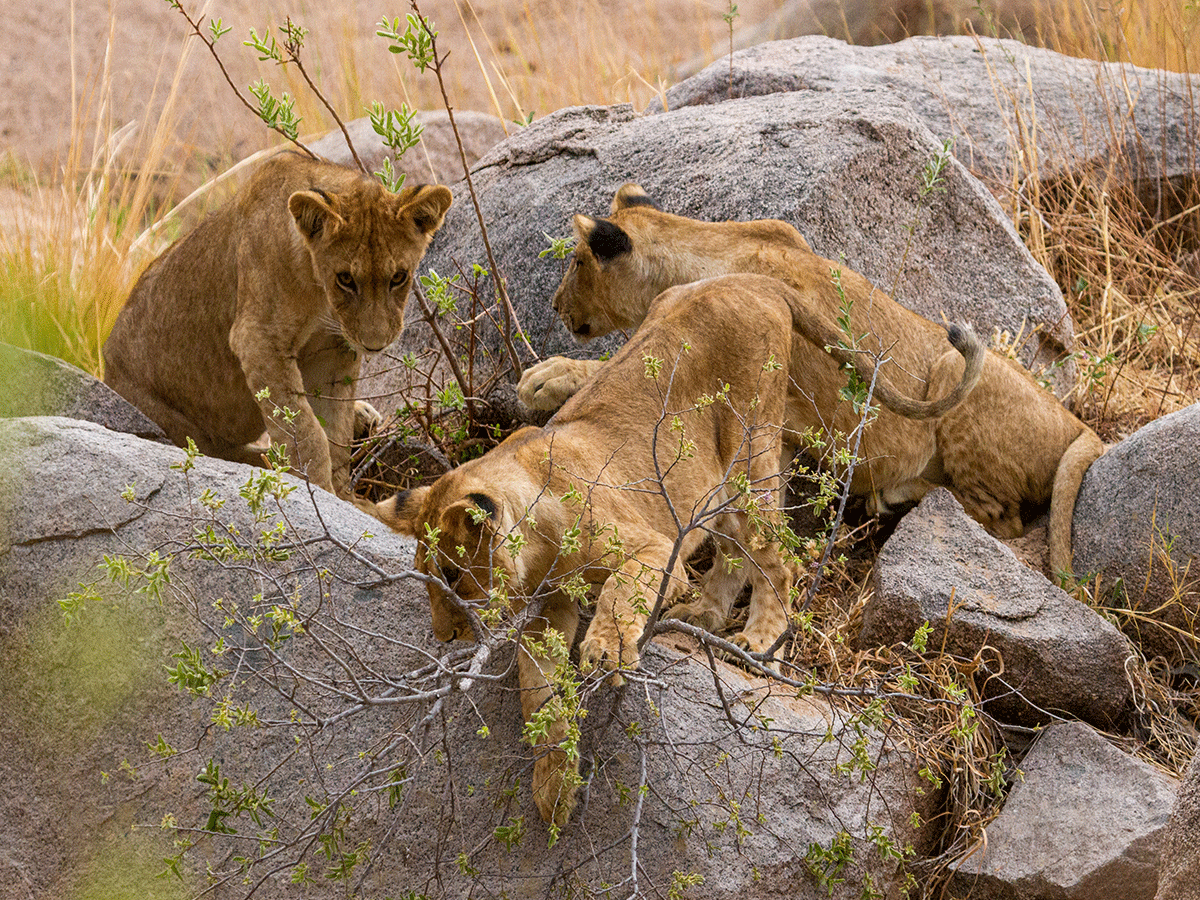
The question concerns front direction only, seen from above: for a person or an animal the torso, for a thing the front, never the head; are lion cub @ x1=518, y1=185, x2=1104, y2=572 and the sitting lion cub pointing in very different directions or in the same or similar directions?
very different directions

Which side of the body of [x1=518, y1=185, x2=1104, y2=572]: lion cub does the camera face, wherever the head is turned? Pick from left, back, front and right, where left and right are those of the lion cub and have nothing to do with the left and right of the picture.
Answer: left

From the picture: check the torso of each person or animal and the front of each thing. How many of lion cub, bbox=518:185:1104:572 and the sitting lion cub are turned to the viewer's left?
1

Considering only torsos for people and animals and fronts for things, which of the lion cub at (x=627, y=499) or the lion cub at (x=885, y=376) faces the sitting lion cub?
the lion cub at (x=885, y=376)

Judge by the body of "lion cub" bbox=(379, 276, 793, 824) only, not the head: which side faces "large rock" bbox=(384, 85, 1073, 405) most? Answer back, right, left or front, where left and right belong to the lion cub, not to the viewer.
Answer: back

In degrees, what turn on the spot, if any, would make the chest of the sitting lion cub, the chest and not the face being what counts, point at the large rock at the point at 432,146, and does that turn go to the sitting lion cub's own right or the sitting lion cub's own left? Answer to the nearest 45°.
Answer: approximately 135° to the sitting lion cub's own left

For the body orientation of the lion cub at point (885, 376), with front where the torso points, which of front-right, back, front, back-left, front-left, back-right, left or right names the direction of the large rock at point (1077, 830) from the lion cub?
left

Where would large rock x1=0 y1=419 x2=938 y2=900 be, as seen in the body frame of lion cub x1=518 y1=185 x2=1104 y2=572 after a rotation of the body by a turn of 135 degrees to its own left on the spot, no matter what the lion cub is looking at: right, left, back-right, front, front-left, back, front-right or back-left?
right

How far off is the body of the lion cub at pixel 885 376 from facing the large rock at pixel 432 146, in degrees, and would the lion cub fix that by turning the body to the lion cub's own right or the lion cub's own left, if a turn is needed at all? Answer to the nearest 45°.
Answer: approximately 45° to the lion cub's own right

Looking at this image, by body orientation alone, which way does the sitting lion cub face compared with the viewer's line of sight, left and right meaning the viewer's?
facing the viewer and to the right of the viewer

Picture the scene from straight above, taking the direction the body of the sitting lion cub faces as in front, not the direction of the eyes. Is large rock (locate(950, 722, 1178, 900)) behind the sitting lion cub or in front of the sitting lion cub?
in front
